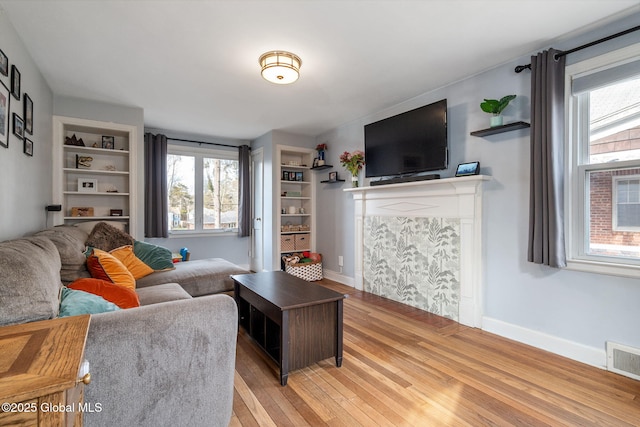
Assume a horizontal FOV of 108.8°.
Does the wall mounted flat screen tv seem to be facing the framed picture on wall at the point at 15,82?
yes

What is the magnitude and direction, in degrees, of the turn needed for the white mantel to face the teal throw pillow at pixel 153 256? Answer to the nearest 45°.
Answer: approximately 45° to its right

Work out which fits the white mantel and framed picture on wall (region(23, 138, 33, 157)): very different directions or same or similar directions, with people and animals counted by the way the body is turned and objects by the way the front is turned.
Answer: very different directions

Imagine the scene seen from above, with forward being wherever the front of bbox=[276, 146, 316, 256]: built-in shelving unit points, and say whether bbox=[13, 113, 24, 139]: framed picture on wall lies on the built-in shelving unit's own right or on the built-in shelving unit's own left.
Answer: on the built-in shelving unit's own right

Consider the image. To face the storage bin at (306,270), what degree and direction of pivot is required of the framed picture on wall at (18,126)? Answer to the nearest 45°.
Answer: approximately 45° to its left

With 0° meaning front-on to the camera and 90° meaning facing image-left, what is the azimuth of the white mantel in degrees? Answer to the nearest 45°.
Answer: approximately 45°

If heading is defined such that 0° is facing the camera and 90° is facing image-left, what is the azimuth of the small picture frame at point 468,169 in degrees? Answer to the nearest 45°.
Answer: approximately 45°

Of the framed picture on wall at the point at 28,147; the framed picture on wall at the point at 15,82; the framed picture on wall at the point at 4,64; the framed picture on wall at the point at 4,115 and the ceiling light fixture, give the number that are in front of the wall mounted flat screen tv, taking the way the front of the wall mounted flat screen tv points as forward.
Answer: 5
